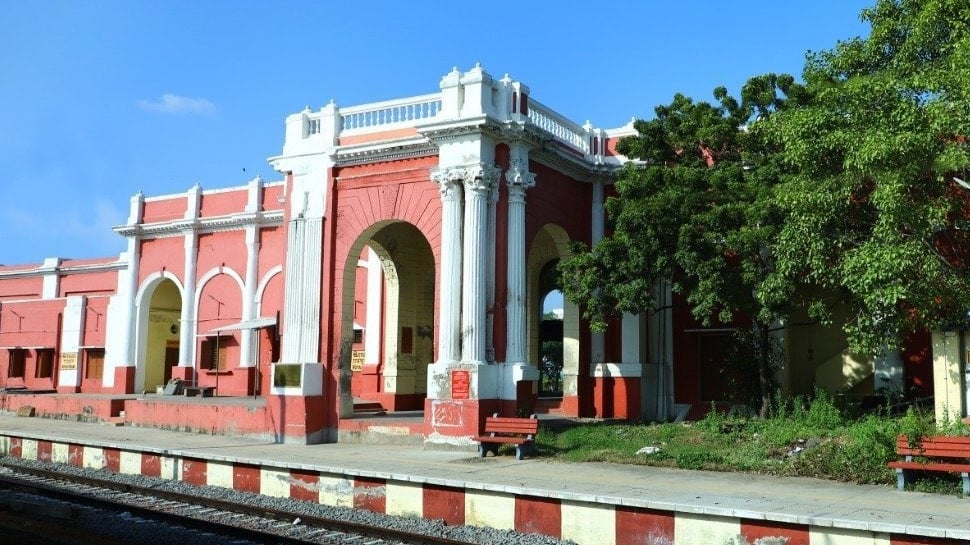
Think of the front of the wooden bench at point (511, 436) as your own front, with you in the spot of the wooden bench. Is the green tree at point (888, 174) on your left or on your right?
on your left

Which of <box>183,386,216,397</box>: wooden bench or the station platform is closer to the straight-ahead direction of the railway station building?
the station platform

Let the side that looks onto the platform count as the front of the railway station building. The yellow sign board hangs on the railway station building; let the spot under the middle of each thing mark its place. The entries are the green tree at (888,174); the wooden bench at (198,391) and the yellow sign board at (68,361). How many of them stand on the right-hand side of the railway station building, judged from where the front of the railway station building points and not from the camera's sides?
2

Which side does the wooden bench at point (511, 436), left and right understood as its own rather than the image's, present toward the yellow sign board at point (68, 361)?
right

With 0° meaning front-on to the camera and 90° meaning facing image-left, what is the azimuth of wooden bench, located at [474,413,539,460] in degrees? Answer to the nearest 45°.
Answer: approximately 45°

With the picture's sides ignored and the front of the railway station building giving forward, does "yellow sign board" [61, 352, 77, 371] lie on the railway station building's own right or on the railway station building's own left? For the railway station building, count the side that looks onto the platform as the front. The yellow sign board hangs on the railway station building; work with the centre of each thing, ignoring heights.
on the railway station building's own right
